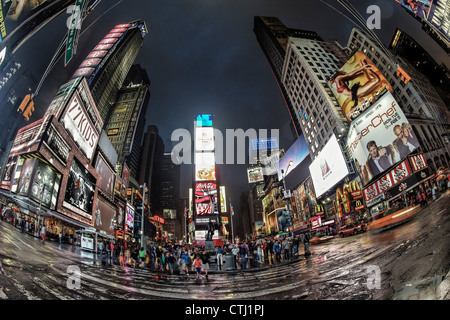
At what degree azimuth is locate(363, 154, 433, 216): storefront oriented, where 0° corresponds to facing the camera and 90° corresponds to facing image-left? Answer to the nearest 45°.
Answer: approximately 45°

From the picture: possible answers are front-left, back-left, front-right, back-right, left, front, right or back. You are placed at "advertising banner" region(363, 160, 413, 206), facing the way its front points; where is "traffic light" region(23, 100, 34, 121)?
front-left

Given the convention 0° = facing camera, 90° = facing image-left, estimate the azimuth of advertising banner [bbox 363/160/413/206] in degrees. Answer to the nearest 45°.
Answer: approximately 45°

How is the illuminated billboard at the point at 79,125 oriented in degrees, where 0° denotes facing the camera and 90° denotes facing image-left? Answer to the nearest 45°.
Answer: approximately 315°

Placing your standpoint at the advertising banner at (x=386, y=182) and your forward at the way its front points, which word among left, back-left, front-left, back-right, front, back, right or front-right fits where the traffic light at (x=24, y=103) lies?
front-left

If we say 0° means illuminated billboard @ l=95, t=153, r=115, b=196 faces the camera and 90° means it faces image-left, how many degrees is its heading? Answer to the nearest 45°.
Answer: approximately 315°

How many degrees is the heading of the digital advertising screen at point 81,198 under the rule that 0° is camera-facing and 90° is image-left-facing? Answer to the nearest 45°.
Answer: approximately 315°

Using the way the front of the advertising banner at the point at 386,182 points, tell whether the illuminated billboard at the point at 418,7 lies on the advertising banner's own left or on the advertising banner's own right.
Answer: on the advertising banner's own left
